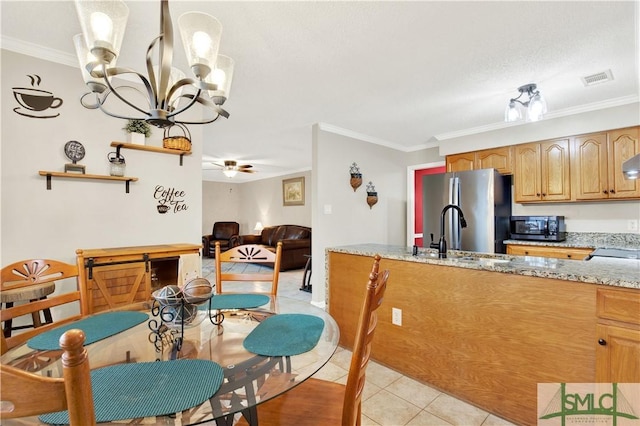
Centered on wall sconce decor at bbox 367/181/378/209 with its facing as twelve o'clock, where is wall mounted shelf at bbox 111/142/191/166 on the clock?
The wall mounted shelf is roughly at 3 o'clock from the wall sconce decor.

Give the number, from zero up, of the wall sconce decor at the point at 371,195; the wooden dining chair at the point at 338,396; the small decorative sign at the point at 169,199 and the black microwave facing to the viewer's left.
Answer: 1

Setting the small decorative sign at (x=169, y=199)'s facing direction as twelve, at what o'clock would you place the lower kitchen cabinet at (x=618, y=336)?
The lower kitchen cabinet is roughly at 11 o'clock from the small decorative sign.

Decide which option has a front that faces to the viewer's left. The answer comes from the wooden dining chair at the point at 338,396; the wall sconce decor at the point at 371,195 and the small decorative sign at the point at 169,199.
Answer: the wooden dining chair

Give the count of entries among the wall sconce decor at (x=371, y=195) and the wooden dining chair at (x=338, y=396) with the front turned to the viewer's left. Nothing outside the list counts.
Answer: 1

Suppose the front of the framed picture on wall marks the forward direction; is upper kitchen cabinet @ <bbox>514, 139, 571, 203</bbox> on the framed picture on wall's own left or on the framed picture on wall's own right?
on the framed picture on wall's own left

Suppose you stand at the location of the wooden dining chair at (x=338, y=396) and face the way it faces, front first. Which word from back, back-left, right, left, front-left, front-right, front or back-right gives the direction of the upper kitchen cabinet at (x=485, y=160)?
back-right

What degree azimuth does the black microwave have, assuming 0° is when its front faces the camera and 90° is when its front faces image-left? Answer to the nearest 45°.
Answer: approximately 0°

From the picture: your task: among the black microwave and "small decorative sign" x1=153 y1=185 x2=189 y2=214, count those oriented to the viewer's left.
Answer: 0

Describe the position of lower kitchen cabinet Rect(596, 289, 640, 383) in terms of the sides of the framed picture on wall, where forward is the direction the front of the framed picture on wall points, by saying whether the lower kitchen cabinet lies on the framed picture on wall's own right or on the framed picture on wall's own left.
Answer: on the framed picture on wall's own left

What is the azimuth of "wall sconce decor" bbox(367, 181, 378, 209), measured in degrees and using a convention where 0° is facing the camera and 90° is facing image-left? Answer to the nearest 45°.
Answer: approximately 315°

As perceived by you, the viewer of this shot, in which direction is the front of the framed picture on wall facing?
facing the viewer and to the left of the viewer

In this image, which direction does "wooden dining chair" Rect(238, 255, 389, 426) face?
to the viewer's left

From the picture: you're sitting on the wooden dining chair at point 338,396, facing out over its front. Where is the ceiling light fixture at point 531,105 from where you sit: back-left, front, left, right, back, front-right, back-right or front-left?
back-right

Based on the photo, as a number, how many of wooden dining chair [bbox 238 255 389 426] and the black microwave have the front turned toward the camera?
1
